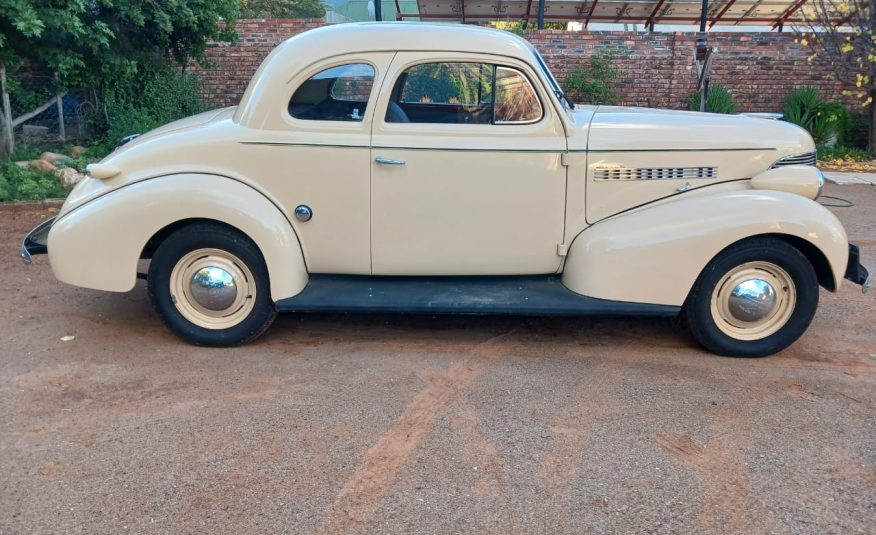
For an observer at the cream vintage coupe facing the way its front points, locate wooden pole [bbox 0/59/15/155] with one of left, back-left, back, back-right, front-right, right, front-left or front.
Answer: back-left

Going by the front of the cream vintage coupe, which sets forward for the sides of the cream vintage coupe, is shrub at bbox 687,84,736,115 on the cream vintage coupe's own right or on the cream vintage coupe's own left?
on the cream vintage coupe's own left

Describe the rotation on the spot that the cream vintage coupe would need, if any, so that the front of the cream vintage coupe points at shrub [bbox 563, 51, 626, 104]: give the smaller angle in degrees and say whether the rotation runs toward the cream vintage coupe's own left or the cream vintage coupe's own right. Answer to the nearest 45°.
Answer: approximately 90° to the cream vintage coupe's own left

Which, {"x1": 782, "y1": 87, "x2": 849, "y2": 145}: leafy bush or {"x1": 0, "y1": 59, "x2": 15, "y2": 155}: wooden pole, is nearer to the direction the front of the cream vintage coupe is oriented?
the leafy bush

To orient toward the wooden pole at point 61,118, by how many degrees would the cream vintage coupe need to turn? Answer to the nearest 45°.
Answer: approximately 135° to its left

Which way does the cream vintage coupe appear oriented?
to the viewer's right

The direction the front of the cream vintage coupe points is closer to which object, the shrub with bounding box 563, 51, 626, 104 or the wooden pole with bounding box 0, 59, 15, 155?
the shrub

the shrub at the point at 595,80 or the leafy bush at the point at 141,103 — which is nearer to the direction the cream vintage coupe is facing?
the shrub

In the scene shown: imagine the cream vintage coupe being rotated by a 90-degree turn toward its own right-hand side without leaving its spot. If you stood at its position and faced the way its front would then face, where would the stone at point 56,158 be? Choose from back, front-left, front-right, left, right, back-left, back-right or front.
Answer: back-right

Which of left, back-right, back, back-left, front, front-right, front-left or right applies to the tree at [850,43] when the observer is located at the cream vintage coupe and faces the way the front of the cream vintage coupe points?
front-left
